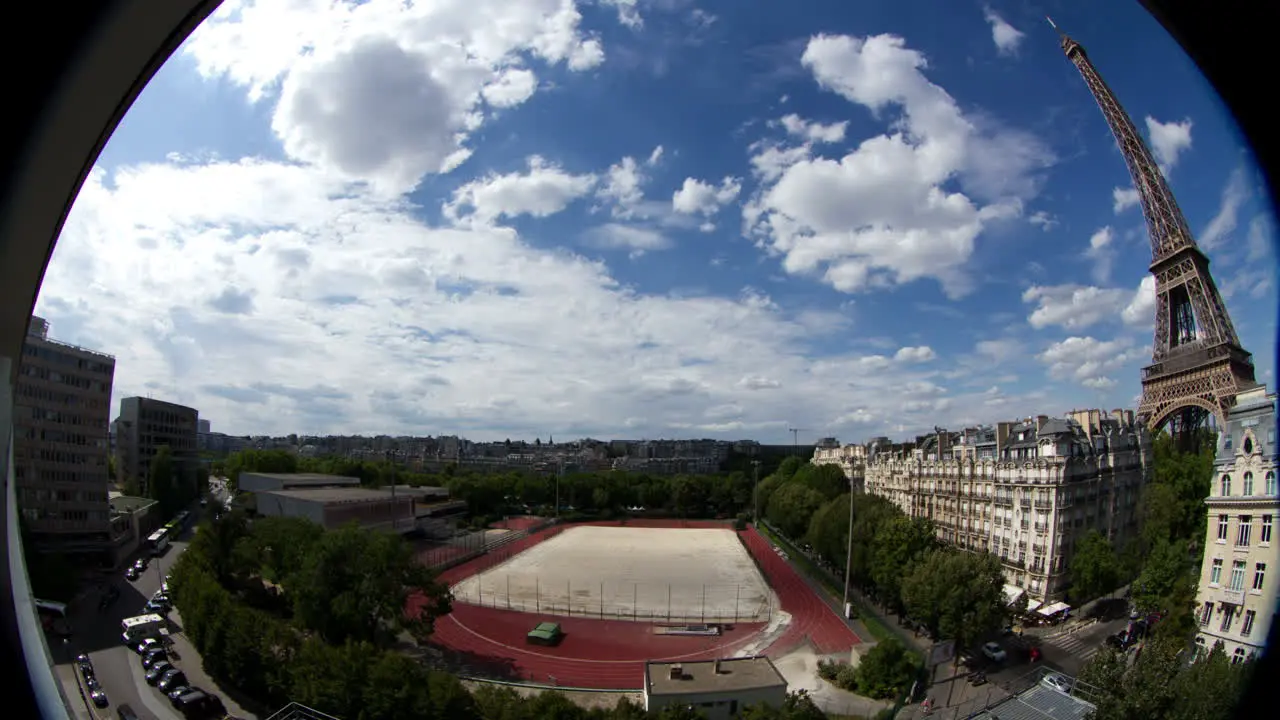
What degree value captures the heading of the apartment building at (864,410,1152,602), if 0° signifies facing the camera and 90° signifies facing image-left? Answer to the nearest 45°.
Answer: approximately 45°

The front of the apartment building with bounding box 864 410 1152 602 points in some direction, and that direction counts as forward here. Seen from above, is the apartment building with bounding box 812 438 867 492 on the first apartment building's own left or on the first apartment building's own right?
on the first apartment building's own right

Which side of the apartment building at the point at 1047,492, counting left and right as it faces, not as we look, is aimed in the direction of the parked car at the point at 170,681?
front

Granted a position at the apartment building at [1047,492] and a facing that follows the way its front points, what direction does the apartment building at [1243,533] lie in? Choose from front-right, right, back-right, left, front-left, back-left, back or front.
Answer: front-left

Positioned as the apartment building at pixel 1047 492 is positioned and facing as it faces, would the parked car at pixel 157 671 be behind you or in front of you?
in front

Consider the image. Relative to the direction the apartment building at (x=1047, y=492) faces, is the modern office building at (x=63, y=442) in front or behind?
in front

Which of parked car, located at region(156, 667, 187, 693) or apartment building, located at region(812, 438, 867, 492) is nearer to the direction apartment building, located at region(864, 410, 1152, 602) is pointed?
the parked car

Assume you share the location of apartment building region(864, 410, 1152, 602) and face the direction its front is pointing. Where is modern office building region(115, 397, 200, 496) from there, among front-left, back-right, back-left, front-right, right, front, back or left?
front

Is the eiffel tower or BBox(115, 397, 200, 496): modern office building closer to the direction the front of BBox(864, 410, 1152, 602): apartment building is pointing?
the modern office building

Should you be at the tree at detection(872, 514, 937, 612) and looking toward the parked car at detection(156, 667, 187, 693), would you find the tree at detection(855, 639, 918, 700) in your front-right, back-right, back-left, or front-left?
front-left

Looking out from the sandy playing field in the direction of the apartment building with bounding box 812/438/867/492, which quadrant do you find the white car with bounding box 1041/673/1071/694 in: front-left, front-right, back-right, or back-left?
back-right
